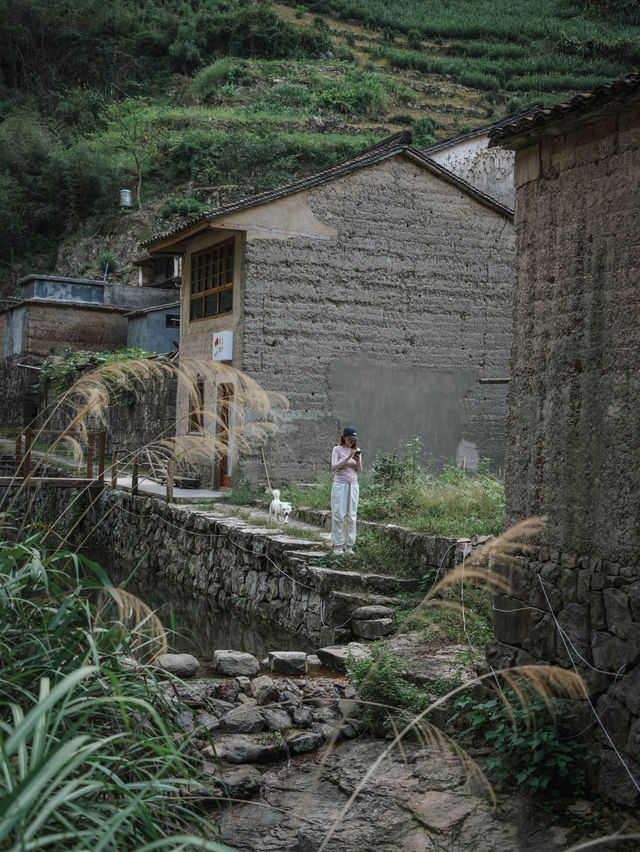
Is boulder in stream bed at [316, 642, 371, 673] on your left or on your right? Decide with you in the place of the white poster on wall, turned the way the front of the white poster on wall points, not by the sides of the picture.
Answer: on your left

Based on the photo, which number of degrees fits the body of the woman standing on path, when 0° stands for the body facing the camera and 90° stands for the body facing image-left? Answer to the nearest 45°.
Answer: approximately 315°

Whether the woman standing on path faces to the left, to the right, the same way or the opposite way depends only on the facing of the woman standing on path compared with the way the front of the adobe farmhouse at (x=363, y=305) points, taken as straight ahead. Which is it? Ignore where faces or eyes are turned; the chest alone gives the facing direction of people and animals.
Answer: to the left

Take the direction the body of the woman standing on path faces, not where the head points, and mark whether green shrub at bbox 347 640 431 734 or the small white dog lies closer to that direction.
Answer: the green shrub

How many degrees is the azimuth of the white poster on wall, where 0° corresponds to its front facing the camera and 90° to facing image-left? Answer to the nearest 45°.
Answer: approximately 45°

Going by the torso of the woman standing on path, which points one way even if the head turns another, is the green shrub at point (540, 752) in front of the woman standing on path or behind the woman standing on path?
in front

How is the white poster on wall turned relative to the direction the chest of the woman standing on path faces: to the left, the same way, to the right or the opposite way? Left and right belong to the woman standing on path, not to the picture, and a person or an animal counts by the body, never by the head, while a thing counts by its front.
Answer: to the right
